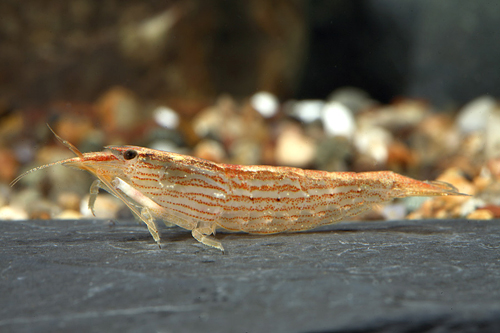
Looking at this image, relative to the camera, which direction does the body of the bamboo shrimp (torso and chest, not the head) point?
to the viewer's left

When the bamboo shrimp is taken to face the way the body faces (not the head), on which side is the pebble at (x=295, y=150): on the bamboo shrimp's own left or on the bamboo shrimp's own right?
on the bamboo shrimp's own right

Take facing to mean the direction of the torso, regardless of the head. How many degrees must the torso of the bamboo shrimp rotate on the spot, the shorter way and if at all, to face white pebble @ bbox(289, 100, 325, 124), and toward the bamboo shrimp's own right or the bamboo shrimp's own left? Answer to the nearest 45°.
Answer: approximately 90° to the bamboo shrimp's own right

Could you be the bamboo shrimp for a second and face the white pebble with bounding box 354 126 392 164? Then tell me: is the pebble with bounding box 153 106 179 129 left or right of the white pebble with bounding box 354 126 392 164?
left

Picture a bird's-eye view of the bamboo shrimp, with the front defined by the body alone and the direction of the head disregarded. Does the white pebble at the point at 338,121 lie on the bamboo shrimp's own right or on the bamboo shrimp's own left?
on the bamboo shrimp's own right

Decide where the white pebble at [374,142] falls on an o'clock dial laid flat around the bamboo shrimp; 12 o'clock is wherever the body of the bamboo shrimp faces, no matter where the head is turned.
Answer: The white pebble is roughly at 4 o'clock from the bamboo shrimp.

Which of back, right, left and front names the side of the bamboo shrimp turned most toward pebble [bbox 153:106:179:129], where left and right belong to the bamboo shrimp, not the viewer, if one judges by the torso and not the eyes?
right
